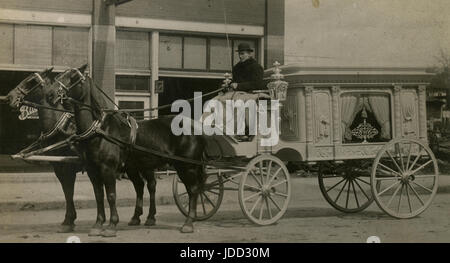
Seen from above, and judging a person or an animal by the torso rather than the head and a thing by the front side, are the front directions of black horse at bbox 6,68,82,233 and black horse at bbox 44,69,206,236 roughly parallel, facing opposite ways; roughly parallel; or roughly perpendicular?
roughly parallel

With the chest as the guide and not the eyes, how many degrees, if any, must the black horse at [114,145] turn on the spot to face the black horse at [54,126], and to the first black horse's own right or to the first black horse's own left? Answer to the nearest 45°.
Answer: approximately 45° to the first black horse's own right

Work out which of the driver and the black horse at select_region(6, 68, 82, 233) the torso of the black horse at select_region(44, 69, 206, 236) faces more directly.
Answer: the black horse

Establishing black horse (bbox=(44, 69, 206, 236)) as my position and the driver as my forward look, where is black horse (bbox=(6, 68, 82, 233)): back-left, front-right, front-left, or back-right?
back-left

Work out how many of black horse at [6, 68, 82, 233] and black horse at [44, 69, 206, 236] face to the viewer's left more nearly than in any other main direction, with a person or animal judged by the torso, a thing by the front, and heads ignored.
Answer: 2

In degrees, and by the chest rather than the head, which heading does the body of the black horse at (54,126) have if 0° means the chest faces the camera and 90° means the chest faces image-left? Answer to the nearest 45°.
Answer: approximately 90°

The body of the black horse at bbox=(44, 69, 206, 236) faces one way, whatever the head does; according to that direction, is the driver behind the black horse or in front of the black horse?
behind

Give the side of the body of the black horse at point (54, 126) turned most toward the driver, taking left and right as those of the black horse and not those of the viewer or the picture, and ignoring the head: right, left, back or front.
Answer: back

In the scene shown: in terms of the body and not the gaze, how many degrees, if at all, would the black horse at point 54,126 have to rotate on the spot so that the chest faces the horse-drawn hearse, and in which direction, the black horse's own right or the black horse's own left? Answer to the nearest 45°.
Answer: approximately 180°

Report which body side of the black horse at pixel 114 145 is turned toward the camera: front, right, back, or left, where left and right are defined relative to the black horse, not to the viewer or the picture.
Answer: left
